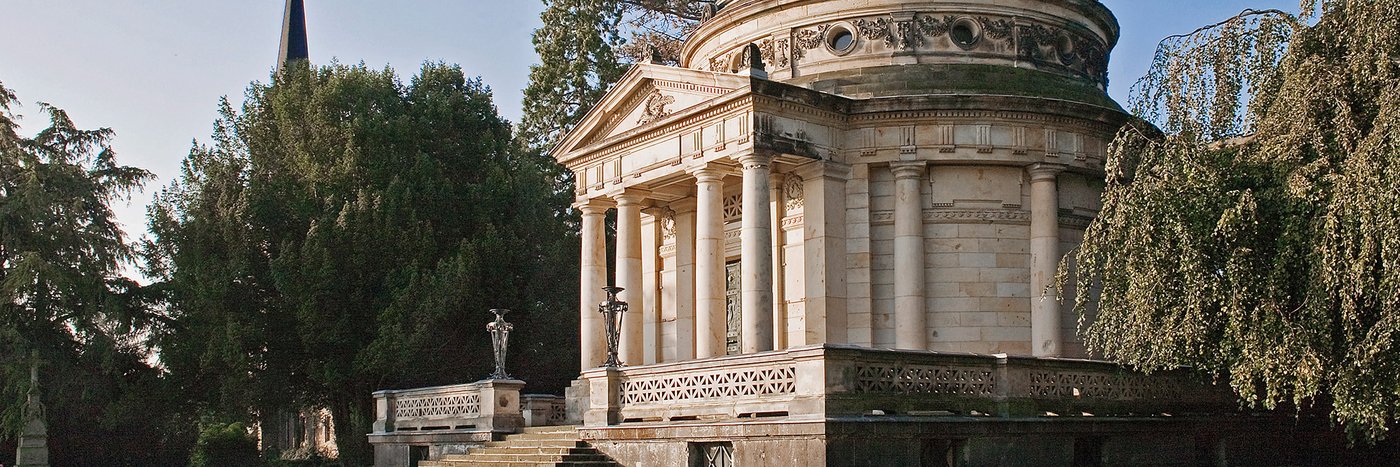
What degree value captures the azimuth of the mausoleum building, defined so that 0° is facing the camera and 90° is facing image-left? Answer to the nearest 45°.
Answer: approximately 45°

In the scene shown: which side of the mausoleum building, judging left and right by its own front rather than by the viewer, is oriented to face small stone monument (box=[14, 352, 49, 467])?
front
